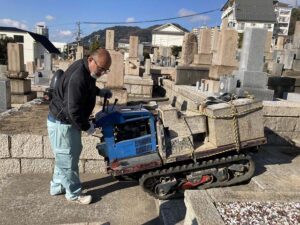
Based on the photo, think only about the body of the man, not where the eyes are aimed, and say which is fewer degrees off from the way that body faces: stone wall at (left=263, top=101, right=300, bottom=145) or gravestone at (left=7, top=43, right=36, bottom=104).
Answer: the stone wall

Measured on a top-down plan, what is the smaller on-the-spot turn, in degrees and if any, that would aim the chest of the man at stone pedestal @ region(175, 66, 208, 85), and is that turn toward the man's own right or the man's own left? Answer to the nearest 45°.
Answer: approximately 45° to the man's own left

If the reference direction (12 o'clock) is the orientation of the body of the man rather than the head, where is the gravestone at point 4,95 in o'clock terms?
The gravestone is roughly at 8 o'clock from the man.

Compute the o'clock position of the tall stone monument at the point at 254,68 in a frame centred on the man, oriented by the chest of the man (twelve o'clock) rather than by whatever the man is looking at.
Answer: The tall stone monument is roughly at 11 o'clock from the man.

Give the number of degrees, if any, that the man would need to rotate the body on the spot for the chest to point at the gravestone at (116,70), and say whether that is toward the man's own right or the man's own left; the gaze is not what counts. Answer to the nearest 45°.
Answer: approximately 90° to the man's own left

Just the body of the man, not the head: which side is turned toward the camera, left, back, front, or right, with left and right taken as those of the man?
right

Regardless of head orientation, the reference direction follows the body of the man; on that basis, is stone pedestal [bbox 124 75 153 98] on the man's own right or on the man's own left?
on the man's own left

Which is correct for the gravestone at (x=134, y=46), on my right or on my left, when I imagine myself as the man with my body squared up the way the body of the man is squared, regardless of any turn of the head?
on my left

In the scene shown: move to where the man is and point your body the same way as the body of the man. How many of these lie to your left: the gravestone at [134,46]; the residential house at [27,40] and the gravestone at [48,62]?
3
